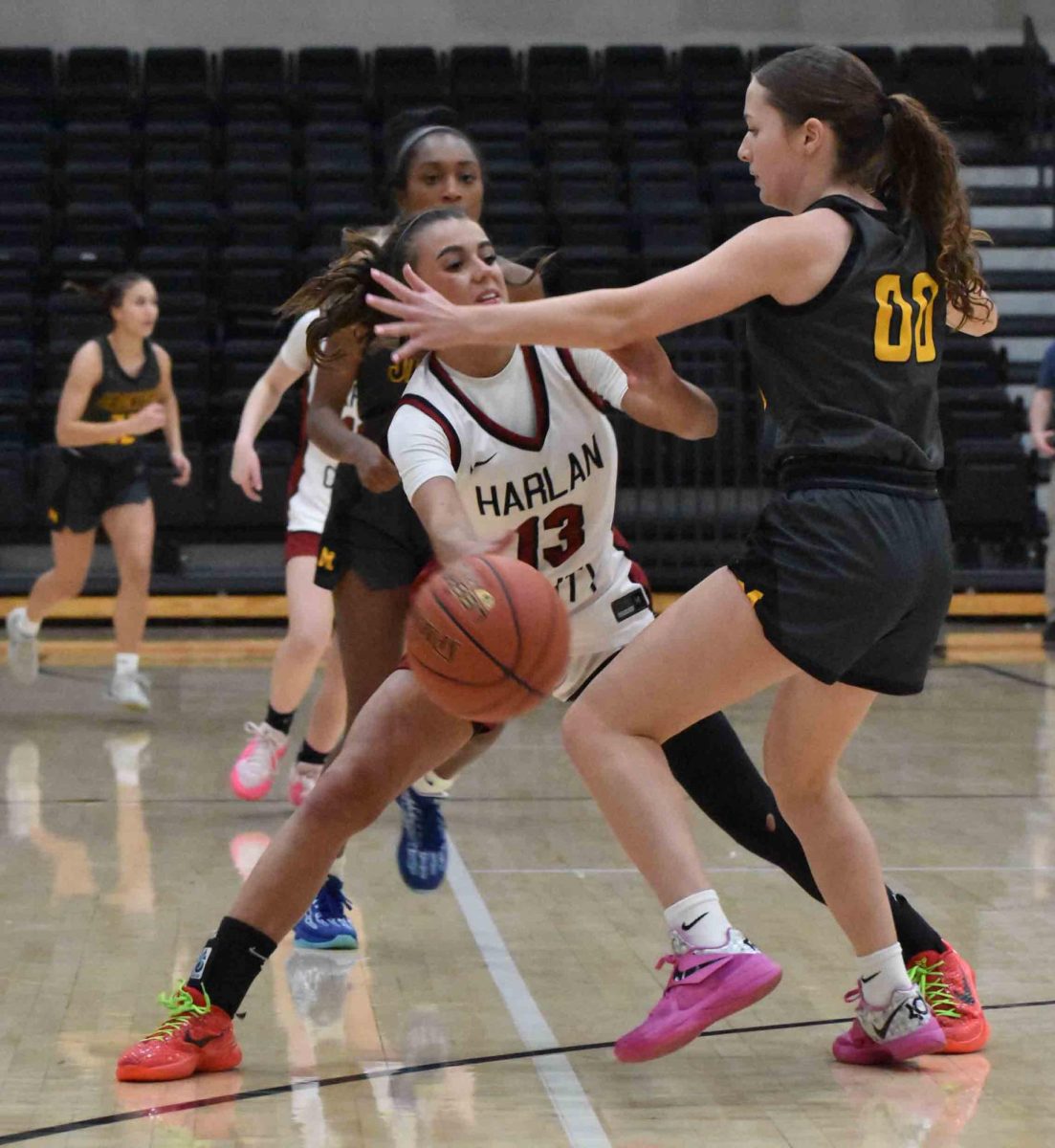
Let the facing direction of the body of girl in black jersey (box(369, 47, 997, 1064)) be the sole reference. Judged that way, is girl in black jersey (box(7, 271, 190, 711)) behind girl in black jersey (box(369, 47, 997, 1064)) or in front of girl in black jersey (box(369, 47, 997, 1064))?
in front

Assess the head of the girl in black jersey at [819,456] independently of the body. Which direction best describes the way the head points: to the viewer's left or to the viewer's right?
to the viewer's left

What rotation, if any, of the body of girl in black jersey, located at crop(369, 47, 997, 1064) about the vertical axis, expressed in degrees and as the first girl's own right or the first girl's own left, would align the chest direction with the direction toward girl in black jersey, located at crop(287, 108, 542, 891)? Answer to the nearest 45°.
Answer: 0° — they already face them

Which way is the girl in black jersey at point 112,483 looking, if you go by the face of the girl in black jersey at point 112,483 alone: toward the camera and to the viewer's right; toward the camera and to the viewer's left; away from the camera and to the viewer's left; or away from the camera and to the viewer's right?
toward the camera and to the viewer's right

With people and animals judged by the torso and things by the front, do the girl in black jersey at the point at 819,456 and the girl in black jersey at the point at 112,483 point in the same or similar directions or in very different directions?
very different directions

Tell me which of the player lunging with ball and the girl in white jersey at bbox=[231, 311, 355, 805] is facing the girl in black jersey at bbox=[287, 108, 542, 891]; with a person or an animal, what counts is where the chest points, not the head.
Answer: the girl in white jersey

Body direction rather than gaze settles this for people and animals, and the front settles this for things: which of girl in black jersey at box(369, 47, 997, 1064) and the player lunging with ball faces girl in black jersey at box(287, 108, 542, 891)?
girl in black jersey at box(369, 47, 997, 1064)

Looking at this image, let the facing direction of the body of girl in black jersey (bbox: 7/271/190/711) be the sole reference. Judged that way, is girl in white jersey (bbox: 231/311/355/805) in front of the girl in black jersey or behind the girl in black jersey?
in front

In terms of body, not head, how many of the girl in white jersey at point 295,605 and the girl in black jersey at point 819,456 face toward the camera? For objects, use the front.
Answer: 1

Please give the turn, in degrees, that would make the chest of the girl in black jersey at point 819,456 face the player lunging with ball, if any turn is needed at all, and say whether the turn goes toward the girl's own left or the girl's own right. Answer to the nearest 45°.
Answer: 0° — they already face them

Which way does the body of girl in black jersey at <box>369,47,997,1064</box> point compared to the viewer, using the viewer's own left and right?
facing away from the viewer and to the left of the viewer
